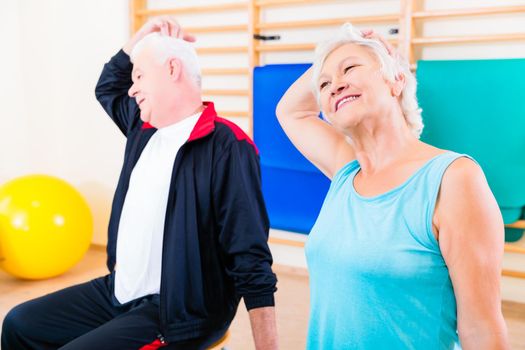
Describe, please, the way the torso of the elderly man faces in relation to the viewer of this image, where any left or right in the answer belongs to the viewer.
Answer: facing the viewer and to the left of the viewer

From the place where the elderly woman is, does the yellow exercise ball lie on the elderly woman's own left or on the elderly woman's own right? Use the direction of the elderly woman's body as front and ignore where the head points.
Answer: on the elderly woman's own right

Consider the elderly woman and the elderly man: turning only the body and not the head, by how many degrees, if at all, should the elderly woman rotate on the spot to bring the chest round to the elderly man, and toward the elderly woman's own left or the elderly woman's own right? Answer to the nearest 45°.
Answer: approximately 90° to the elderly woman's own right

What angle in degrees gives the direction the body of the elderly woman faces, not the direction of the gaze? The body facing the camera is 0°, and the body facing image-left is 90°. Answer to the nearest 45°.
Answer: approximately 45°

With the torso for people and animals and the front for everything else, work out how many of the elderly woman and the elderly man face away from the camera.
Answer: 0

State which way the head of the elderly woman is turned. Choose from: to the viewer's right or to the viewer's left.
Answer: to the viewer's left

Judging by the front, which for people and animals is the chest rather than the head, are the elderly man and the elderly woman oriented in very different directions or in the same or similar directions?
same or similar directions
